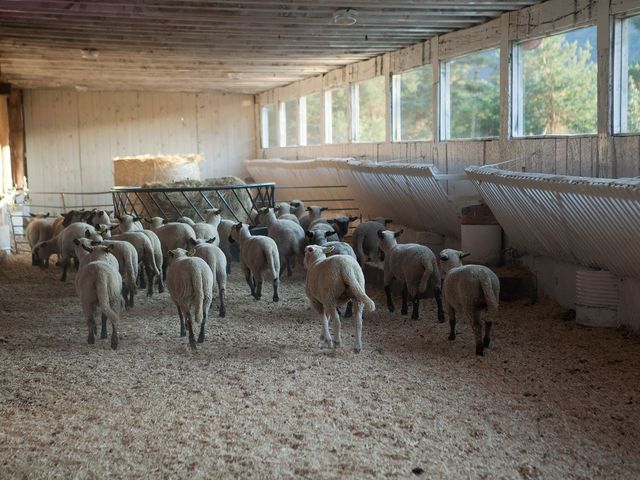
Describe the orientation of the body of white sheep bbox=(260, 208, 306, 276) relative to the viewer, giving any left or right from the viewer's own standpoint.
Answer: facing away from the viewer and to the left of the viewer

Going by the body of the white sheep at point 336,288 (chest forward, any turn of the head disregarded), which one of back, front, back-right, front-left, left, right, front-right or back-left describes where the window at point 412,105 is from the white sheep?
front-right

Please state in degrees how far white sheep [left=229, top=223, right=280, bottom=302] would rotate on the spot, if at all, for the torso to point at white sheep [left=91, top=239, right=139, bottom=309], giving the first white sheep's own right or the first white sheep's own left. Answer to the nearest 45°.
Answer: approximately 45° to the first white sheep's own left

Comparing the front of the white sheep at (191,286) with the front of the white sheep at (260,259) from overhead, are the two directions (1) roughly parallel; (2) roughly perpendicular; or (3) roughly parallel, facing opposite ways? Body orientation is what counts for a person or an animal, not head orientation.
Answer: roughly parallel

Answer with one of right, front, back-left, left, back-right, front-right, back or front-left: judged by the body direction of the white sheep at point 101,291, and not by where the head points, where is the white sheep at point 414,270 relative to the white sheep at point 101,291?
right

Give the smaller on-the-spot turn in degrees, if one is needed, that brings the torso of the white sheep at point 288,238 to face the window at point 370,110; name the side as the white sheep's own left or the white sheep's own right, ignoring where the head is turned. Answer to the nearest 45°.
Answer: approximately 45° to the white sheep's own right

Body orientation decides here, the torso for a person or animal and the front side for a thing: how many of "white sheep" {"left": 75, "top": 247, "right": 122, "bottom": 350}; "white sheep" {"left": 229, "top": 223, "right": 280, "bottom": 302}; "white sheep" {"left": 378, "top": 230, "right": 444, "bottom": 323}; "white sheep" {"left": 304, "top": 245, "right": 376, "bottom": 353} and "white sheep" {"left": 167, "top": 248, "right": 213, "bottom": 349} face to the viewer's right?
0

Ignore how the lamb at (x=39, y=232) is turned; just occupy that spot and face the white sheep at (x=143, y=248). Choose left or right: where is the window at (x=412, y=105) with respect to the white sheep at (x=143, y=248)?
left

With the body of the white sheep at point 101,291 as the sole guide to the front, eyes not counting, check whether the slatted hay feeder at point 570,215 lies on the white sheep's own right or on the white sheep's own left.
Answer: on the white sheep's own right

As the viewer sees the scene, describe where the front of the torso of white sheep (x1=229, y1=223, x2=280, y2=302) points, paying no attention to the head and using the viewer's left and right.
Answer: facing away from the viewer and to the left of the viewer

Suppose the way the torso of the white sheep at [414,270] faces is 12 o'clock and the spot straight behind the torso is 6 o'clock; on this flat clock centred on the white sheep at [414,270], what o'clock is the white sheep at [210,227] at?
the white sheep at [210,227] is roughly at 12 o'clock from the white sheep at [414,270].

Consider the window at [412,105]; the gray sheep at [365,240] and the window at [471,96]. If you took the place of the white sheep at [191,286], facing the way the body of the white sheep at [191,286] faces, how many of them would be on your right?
3

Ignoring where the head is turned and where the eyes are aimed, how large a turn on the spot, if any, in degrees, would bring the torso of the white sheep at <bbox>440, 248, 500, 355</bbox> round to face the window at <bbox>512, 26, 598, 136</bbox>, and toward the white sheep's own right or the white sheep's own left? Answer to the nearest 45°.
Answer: approximately 45° to the white sheep's own right

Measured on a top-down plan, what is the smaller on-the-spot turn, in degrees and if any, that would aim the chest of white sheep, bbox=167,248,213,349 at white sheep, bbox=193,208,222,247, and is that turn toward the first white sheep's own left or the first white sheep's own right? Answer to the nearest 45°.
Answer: approximately 45° to the first white sheep's own right

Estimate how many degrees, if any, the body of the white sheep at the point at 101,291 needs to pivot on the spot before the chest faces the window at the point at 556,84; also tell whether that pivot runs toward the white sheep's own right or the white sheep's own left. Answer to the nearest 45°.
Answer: approximately 90° to the white sheep's own right

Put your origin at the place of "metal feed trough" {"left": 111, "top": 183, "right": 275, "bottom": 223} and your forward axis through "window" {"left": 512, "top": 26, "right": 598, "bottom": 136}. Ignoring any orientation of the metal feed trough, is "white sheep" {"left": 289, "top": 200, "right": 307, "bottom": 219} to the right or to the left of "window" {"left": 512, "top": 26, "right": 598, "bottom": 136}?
left

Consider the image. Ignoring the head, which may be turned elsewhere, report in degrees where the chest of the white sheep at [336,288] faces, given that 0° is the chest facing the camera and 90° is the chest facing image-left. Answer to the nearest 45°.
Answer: approximately 135°

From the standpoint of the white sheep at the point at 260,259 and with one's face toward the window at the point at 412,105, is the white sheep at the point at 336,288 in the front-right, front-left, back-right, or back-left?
back-right

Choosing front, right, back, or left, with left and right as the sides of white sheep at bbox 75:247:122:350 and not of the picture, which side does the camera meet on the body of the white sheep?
back
